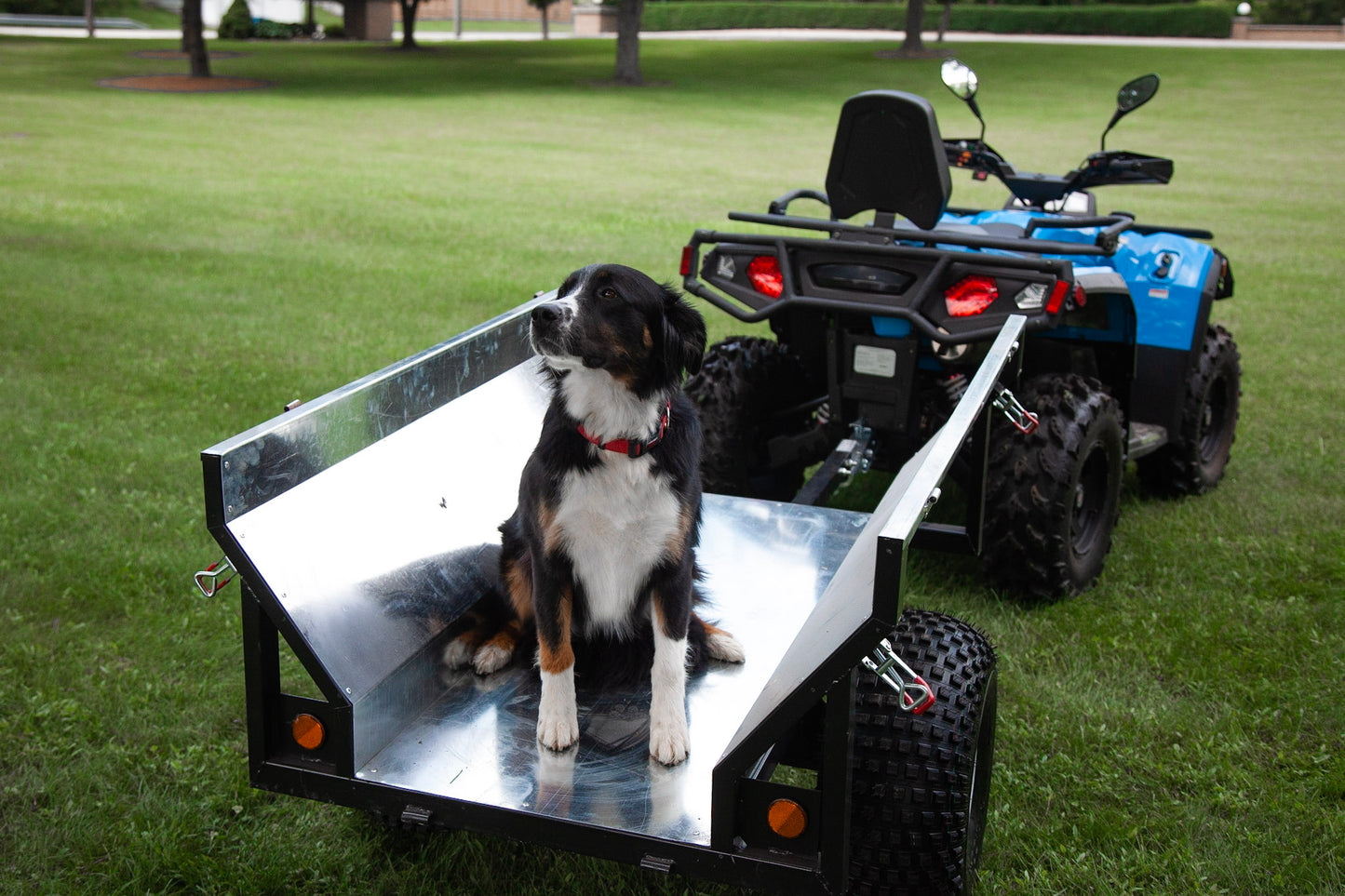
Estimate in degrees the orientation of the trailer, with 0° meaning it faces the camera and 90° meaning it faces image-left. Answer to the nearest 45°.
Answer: approximately 225°

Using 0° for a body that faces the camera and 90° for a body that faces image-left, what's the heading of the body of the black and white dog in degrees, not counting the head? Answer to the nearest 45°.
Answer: approximately 0°

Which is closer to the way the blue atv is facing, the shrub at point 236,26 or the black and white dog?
the shrub

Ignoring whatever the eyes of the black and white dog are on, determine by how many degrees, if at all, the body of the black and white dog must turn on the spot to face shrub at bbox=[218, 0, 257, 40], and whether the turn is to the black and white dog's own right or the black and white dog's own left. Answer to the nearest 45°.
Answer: approximately 180°

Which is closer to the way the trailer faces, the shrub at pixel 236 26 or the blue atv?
the blue atv

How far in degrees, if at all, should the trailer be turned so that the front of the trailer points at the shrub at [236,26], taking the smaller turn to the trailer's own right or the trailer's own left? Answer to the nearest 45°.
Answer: approximately 45° to the trailer's own left

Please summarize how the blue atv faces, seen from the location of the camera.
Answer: facing away from the viewer and to the right of the viewer

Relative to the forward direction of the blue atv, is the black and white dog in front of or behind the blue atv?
behind

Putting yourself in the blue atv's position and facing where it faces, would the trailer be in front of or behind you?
behind

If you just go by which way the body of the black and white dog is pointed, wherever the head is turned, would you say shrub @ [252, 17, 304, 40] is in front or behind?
behind

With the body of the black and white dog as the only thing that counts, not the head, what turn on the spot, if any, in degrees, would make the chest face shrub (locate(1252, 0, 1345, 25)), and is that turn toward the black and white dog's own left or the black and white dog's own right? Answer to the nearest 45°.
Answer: approximately 135° to the black and white dog's own left

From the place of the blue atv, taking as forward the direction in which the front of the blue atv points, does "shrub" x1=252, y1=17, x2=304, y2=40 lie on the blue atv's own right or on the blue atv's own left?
on the blue atv's own left

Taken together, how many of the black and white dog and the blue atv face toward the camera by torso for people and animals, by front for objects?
1
